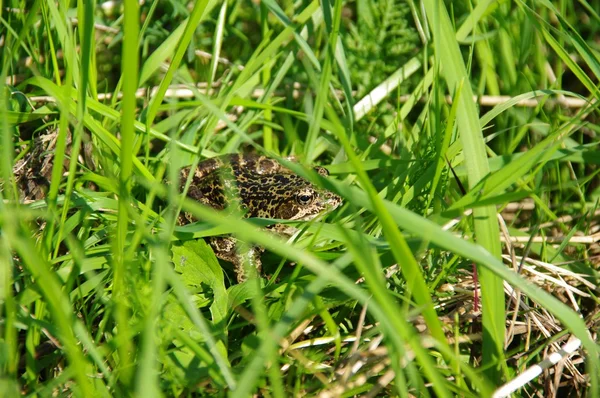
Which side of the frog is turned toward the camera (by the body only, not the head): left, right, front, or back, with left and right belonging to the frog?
right
